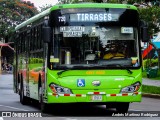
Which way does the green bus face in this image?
toward the camera
